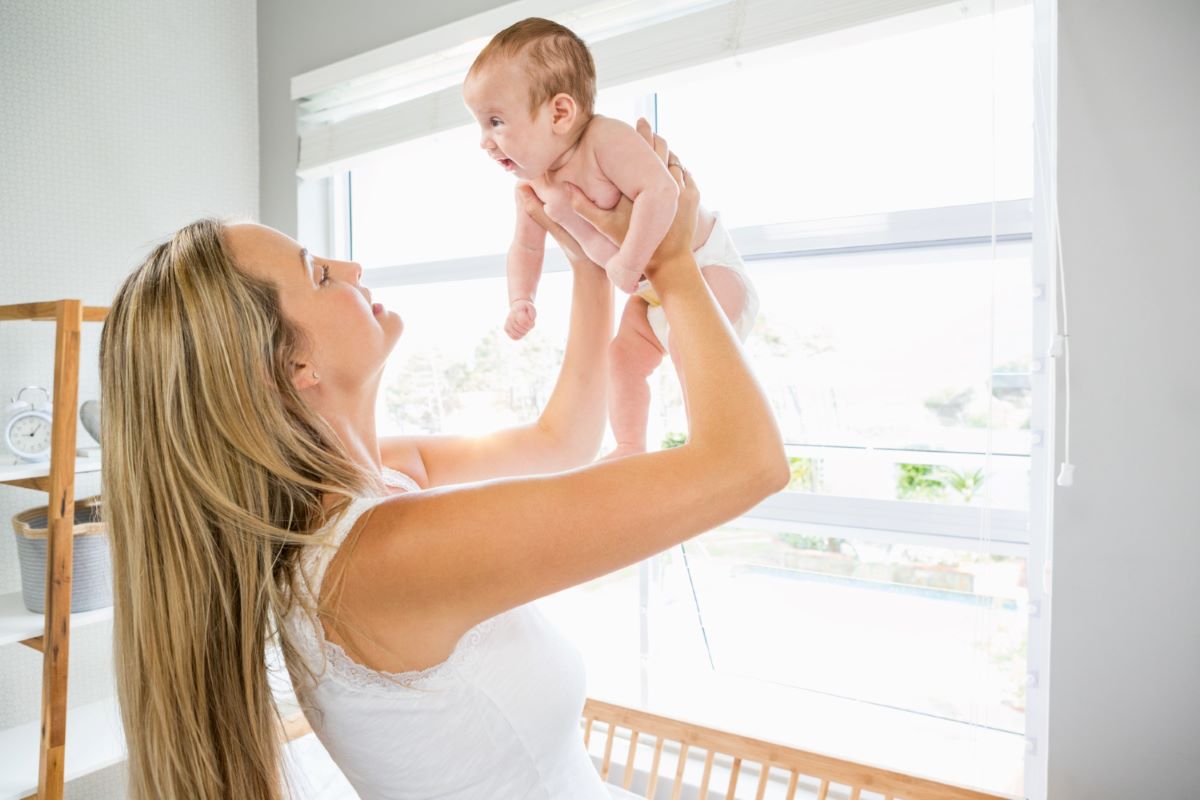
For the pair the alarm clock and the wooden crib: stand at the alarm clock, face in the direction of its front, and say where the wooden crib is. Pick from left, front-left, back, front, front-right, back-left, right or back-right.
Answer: front-left

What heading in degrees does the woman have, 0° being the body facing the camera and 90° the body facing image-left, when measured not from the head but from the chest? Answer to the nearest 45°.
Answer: approximately 270°

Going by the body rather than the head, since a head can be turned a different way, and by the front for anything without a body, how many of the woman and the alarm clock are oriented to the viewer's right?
1

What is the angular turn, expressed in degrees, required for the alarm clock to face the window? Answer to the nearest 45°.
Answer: approximately 45° to its left

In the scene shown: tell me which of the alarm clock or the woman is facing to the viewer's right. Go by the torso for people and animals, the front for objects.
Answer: the woman

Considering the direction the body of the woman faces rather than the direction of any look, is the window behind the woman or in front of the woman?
in front

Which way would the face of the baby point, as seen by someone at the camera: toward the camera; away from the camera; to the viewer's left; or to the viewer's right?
to the viewer's left

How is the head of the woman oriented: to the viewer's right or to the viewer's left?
to the viewer's right

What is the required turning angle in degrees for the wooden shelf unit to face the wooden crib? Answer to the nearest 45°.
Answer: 0° — it already faces it
